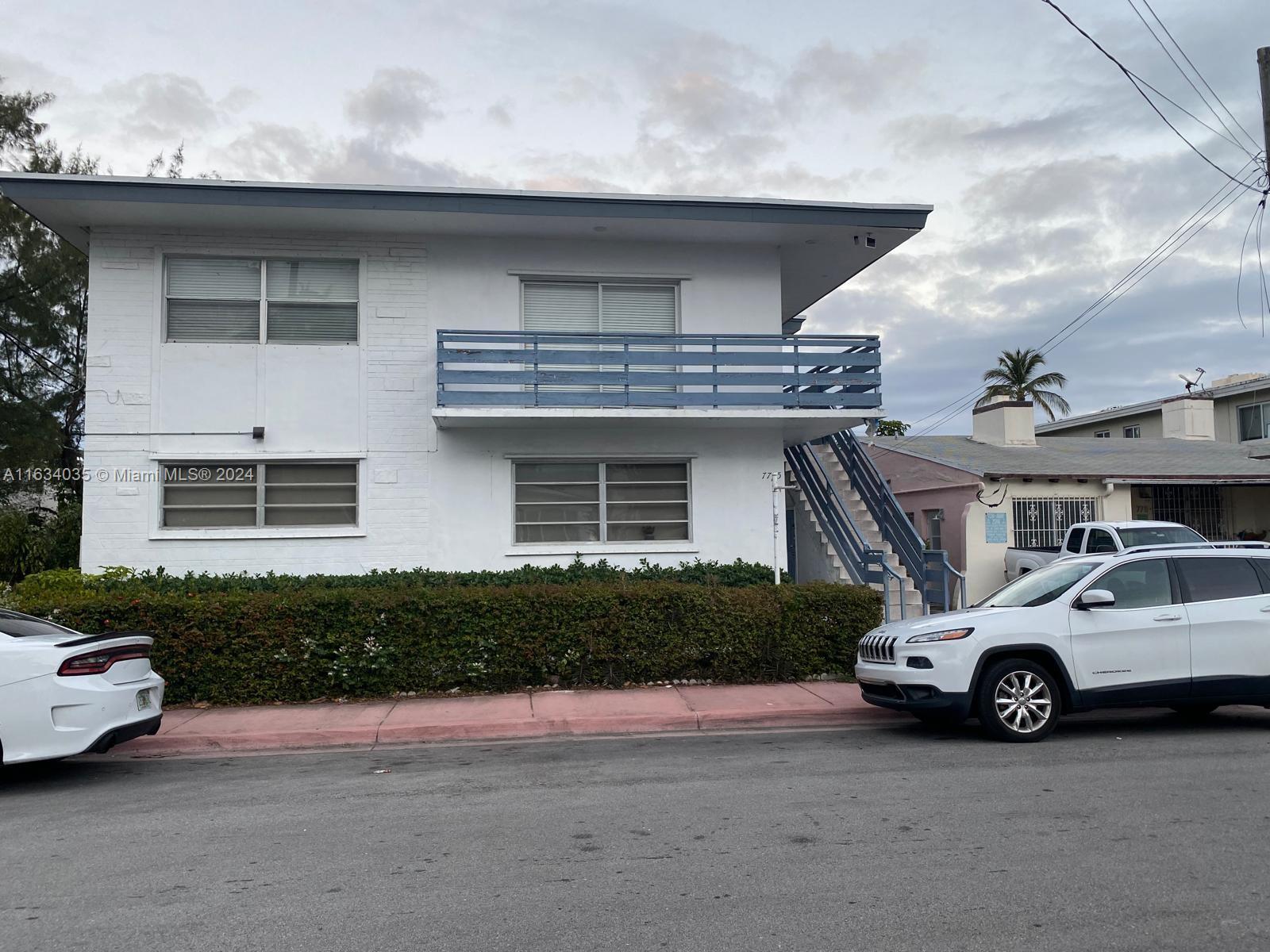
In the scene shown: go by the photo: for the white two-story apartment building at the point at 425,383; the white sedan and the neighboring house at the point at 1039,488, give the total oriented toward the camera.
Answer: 2

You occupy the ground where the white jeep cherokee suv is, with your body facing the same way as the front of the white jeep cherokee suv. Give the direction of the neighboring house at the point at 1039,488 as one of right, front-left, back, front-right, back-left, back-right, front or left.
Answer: back-right

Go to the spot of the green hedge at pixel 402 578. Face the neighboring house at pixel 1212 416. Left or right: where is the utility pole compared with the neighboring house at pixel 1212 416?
right

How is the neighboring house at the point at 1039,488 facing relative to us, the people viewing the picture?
facing the viewer

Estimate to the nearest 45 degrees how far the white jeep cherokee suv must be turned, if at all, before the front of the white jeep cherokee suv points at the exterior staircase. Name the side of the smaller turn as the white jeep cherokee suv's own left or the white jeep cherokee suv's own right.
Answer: approximately 90° to the white jeep cherokee suv's own right

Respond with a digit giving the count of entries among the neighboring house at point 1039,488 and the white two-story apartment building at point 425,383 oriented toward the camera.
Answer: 2

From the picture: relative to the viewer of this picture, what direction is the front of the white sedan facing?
facing away from the viewer and to the left of the viewer

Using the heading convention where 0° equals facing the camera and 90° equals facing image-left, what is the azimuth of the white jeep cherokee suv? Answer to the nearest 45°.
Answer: approximately 45°

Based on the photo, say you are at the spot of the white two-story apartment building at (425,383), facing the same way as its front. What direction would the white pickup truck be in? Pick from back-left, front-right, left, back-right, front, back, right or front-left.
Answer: left

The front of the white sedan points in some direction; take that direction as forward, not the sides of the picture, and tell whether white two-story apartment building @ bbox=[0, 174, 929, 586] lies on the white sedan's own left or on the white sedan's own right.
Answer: on the white sedan's own right

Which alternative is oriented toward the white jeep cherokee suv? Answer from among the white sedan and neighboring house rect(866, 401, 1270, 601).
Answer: the neighboring house

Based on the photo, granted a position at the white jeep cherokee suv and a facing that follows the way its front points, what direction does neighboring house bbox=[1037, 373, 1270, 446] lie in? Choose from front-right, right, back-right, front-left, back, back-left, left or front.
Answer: back-right

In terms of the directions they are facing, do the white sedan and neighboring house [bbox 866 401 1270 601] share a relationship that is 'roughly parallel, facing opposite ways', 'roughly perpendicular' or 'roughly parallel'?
roughly perpendicular
